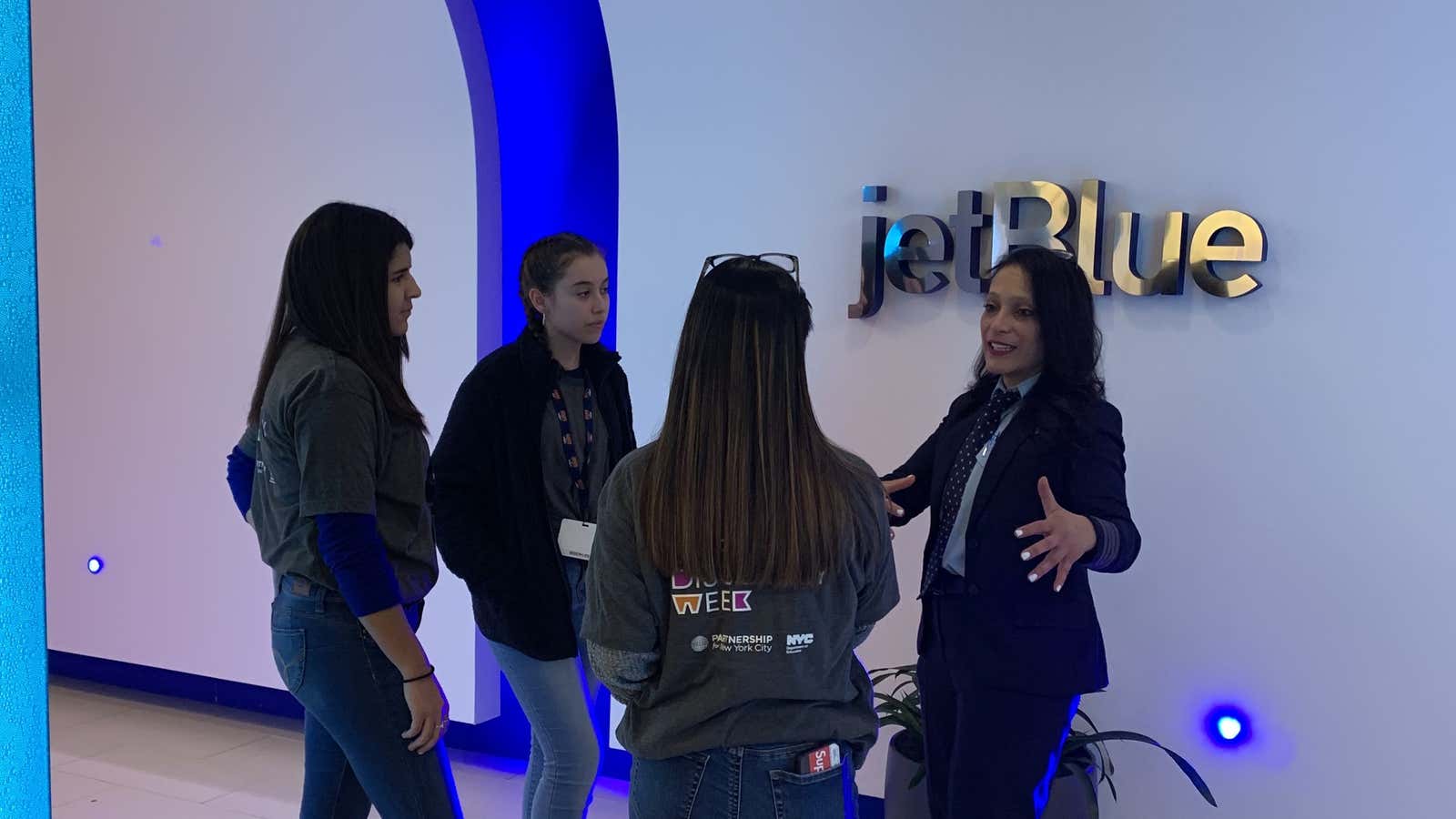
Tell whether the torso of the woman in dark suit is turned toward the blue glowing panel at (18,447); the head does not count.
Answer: yes

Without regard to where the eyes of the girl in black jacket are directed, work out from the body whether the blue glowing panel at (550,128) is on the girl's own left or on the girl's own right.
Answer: on the girl's own left

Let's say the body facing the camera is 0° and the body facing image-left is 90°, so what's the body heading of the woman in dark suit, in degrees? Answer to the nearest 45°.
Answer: approximately 45°

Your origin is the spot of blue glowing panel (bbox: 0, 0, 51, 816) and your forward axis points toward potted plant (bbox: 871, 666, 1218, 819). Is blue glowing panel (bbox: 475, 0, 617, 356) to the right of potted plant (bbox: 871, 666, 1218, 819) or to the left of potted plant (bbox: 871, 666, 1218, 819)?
left

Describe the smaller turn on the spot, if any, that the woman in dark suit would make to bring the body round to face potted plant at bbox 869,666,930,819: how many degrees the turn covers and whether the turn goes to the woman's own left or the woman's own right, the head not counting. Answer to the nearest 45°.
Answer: approximately 90° to the woman's own right

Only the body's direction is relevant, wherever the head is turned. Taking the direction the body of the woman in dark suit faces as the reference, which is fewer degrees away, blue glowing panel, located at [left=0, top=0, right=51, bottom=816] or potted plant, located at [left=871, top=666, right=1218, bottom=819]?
the blue glowing panel

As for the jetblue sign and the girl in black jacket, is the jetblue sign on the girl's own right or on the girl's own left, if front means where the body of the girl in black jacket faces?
on the girl's own left
